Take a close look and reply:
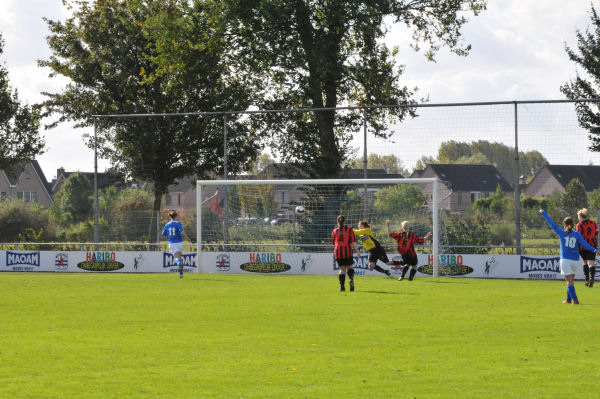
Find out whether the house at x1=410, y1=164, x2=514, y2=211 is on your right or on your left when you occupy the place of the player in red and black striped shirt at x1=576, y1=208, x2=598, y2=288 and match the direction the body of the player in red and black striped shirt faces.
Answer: on your left

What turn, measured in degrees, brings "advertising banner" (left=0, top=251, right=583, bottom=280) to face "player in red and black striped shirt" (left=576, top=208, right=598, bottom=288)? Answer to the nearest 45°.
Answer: approximately 45° to its left

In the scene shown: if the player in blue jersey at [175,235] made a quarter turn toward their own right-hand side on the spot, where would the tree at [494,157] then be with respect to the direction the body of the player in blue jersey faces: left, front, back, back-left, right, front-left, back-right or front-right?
front-left

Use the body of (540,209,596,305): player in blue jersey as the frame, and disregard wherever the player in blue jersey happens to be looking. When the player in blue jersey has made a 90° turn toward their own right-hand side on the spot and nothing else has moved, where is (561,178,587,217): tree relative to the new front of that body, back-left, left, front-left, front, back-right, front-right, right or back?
left

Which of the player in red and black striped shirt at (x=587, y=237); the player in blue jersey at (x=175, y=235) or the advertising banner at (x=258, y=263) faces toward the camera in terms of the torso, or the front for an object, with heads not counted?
the advertising banner

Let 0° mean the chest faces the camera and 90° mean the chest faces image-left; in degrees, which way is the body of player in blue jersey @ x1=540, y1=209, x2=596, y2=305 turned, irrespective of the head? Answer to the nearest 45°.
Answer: approximately 180°

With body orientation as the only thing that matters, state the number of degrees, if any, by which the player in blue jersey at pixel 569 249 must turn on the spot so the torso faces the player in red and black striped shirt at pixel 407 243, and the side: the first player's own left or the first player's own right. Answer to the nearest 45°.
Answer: approximately 45° to the first player's own left

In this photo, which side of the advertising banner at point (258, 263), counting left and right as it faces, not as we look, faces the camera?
front

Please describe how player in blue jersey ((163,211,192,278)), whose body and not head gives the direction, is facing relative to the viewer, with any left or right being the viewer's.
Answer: facing away from the viewer and to the right of the viewer

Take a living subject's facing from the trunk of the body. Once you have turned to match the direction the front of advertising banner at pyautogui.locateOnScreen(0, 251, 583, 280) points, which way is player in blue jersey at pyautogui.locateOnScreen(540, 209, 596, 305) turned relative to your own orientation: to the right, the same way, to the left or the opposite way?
the opposite way

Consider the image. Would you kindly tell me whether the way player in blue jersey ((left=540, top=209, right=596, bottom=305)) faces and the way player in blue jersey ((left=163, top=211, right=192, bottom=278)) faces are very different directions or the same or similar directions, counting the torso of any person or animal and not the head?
same or similar directions

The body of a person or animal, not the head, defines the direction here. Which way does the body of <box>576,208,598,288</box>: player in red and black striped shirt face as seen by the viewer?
away from the camera

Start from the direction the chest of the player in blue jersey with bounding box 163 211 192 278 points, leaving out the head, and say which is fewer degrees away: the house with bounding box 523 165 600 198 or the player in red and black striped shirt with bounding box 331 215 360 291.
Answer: the house
